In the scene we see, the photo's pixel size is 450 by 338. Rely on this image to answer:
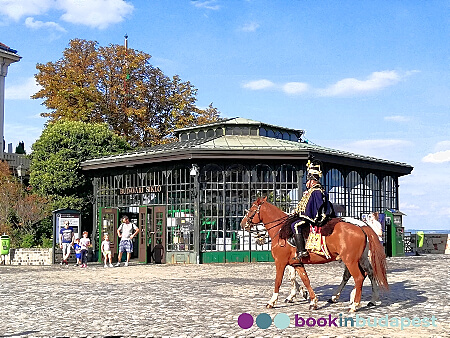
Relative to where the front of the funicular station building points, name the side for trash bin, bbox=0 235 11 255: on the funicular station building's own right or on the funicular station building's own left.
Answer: on the funicular station building's own right

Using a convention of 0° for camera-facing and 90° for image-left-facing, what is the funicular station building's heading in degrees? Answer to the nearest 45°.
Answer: approximately 45°

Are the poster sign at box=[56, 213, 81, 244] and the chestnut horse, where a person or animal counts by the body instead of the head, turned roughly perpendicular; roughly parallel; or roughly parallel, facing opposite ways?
roughly perpendicular

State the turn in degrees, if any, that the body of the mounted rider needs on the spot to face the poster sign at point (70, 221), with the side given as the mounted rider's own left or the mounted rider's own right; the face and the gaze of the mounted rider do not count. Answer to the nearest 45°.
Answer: approximately 45° to the mounted rider's own right

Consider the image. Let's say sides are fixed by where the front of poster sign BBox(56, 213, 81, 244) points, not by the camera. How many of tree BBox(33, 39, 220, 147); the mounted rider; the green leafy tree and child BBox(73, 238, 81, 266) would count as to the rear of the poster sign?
2

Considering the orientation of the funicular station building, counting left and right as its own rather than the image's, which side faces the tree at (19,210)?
right

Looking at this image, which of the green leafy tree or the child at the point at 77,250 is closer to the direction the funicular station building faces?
the child

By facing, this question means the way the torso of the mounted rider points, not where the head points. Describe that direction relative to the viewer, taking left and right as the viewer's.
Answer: facing to the left of the viewer

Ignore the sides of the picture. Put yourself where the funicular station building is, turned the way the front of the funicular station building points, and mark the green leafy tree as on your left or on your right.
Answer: on your right

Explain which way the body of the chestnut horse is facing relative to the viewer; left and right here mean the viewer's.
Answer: facing to the left of the viewer
